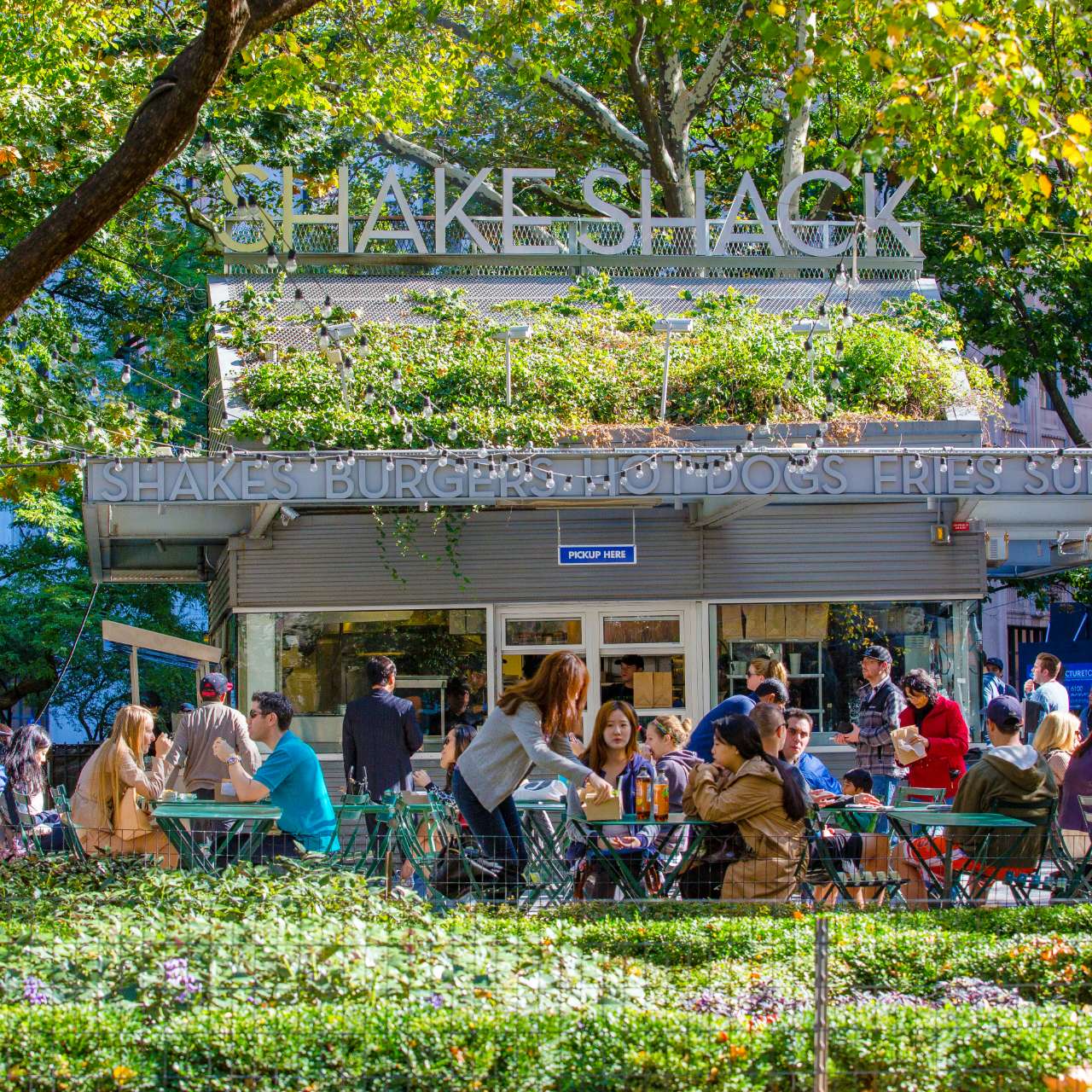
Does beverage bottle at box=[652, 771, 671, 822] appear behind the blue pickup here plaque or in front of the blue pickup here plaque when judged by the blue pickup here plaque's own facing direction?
in front

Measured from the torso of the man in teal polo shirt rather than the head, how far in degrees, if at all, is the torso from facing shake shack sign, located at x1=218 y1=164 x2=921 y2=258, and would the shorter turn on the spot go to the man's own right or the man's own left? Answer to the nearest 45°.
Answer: approximately 90° to the man's own right

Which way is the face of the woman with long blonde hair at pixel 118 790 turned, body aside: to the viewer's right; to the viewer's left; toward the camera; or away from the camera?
to the viewer's right

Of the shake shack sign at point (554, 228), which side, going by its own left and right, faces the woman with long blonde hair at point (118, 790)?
front

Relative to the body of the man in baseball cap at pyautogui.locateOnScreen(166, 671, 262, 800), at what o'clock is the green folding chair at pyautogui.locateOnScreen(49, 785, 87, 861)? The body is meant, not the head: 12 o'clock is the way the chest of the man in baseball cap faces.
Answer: The green folding chair is roughly at 7 o'clock from the man in baseball cap.

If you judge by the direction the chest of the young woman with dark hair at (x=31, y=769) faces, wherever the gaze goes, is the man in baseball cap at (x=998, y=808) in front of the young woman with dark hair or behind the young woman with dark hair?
in front

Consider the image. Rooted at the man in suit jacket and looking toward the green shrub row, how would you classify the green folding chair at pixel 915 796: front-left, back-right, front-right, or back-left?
front-left

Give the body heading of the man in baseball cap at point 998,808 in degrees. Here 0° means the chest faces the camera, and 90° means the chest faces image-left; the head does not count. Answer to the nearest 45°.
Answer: approximately 135°

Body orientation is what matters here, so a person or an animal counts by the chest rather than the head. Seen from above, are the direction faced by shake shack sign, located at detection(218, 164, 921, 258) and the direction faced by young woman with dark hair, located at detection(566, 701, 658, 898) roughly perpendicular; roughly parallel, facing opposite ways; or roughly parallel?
roughly parallel

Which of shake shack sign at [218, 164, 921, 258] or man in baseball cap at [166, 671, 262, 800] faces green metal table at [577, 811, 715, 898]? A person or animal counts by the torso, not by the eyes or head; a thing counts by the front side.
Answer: the shake shack sign

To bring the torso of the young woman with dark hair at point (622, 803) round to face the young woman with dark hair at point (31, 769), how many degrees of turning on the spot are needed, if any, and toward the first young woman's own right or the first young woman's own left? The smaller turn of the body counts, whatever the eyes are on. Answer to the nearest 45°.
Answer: approximately 135° to the first young woman's own right

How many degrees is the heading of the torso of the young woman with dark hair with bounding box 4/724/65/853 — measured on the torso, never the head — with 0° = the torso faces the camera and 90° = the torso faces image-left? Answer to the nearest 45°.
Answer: approximately 270°

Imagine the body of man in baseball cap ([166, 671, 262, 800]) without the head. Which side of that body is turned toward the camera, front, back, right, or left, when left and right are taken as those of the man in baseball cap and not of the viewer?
back

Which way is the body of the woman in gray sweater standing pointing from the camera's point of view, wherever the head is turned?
to the viewer's right

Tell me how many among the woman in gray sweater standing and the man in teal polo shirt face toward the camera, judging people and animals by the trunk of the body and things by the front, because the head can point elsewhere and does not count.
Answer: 0
